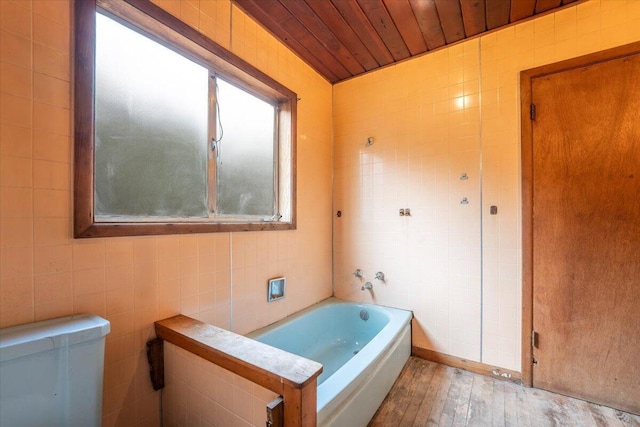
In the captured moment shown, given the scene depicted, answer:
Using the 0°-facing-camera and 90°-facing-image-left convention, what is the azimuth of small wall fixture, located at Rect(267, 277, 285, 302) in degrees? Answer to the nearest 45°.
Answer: approximately 315°

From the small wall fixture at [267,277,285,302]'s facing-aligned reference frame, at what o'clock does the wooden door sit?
The wooden door is roughly at 11 o'clock from the small wall fixture.
